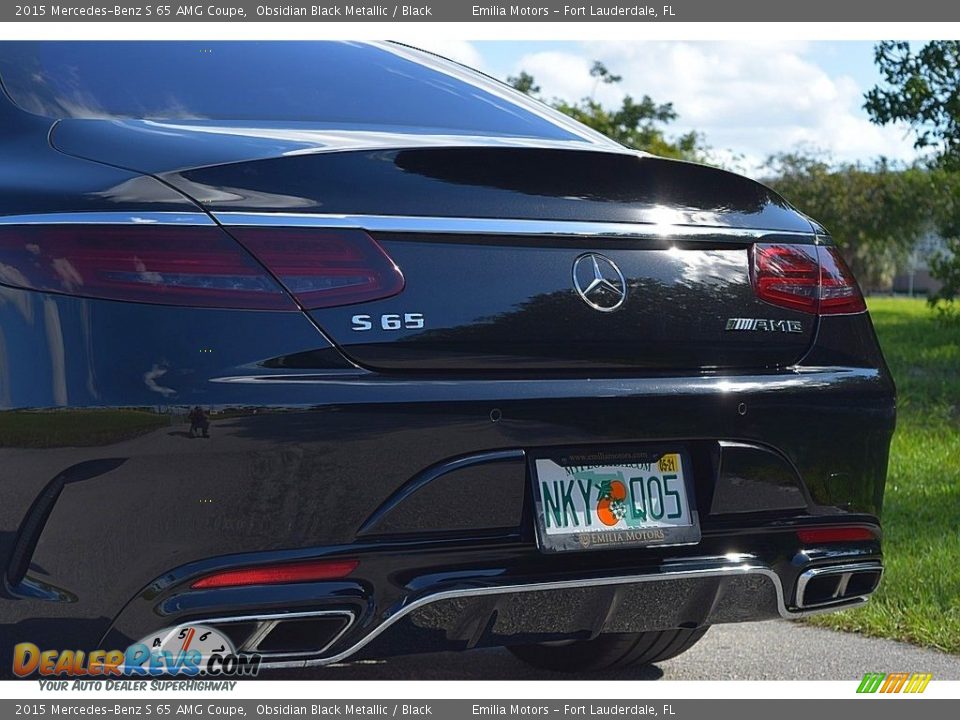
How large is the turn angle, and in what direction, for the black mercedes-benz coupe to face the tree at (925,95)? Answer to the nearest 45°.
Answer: approximately 90° to its right

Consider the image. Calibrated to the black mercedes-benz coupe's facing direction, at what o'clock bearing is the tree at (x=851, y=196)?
The tree is roughly at 2 o'clock from the black mercedes-benz coupe.

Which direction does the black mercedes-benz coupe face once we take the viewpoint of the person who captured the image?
facing away from the viewer and to the left of the viewer
